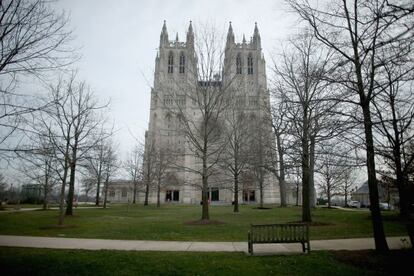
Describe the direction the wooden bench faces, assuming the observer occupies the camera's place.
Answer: facing away from the viewer
